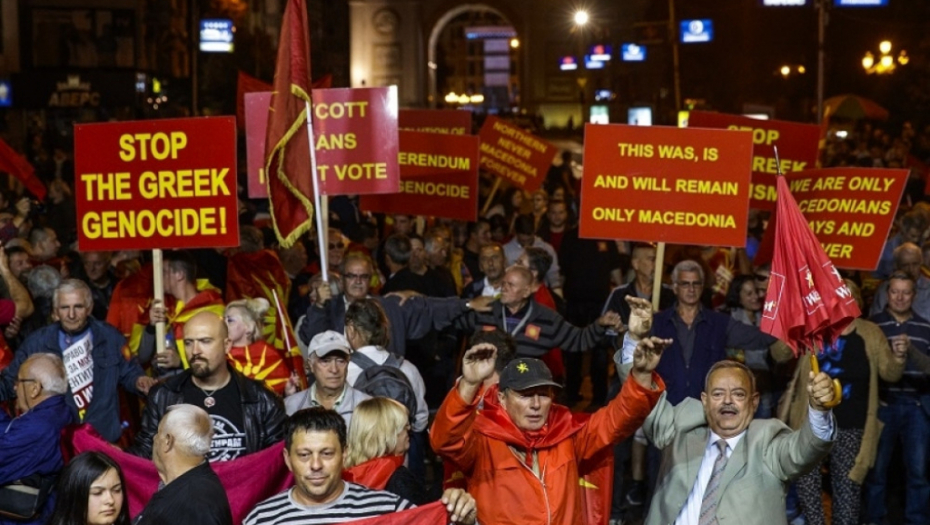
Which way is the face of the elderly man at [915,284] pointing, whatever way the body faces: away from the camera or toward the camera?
toward the camera

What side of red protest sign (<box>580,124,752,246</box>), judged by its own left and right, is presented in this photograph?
front

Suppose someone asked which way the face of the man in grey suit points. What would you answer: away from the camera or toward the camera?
toward the camera

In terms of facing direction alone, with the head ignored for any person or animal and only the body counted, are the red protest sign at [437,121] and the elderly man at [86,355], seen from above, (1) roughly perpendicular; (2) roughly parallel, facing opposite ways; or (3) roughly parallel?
roughly parallel

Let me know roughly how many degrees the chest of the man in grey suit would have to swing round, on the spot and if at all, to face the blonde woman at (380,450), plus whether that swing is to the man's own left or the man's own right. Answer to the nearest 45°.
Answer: approximately 90° to the man's own right

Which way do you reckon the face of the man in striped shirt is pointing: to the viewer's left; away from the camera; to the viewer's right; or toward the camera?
toward the camera

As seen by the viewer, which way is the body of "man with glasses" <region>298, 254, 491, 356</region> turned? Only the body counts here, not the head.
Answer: toward the camera

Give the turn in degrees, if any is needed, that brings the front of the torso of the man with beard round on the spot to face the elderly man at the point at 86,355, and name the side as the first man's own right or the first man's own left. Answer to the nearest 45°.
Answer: approximately 135° to the first man's own right
